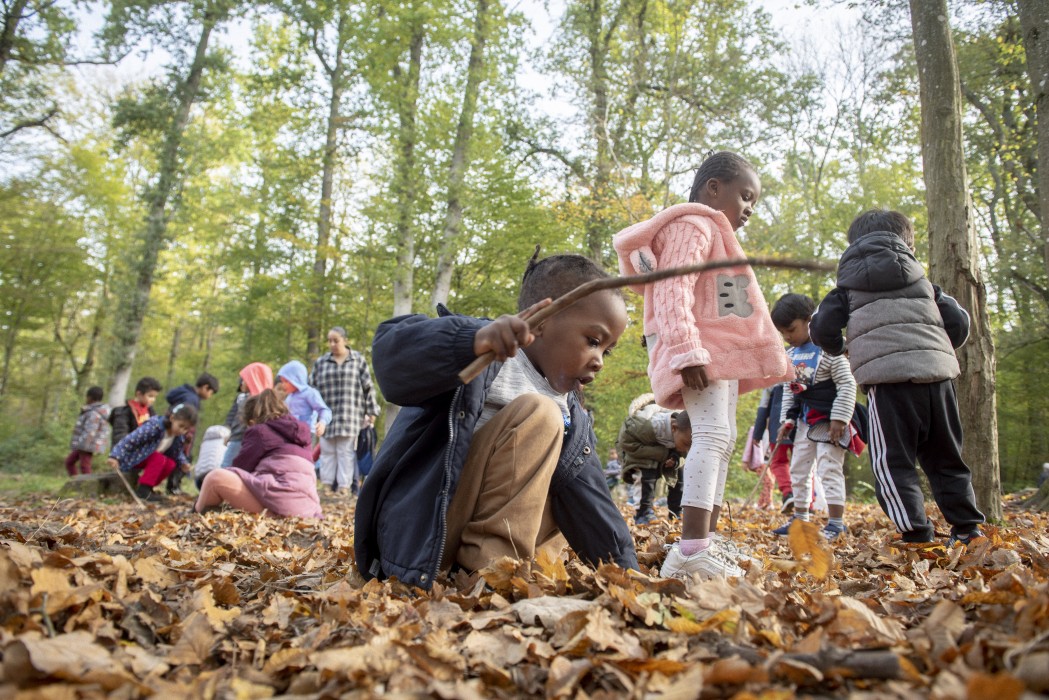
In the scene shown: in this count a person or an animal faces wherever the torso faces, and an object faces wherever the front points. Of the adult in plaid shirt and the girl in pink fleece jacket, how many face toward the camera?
1

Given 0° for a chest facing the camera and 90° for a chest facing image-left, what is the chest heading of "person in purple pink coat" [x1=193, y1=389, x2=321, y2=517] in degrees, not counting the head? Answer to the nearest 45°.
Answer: approximately 135°

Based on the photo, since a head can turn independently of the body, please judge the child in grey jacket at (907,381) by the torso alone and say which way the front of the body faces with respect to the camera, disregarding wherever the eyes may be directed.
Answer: away from the camera

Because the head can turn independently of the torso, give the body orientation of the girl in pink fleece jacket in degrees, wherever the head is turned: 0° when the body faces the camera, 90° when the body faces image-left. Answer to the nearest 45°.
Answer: approximately 270°

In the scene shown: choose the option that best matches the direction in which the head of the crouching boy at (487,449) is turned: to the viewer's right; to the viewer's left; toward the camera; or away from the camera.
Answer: to the viewer's right

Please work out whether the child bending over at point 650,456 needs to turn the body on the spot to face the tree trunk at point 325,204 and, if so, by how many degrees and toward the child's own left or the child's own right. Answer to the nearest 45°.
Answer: approximately 180°

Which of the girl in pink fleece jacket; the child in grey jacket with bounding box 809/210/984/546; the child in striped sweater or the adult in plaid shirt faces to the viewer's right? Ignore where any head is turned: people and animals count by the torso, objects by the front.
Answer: the girl in pink fleece jacket

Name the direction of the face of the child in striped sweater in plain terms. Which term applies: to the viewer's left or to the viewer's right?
to the viewer's left
